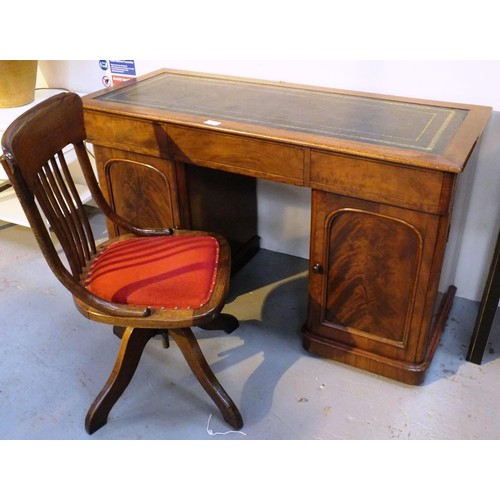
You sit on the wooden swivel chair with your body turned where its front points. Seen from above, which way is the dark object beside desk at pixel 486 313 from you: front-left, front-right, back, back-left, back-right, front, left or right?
front

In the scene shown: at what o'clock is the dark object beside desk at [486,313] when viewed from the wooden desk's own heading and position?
The dark object beside desk is roughly at 8 o'clock from the wooden desk.

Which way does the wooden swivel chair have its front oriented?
to the viewer's right

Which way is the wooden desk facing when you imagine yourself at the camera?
facing the viewer and to the left of the viewer
